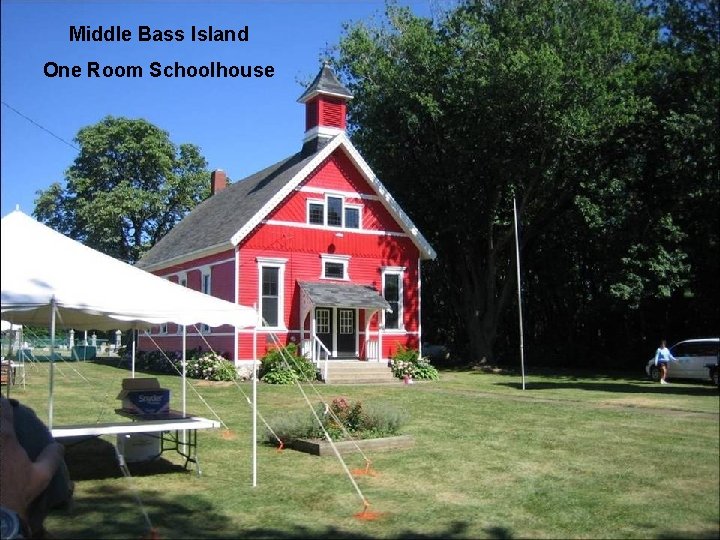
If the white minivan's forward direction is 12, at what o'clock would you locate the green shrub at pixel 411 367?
The green shrub is roughly at 12 o'clock from the white minivan.

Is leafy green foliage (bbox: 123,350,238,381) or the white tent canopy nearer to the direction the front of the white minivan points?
the leafy green foliage

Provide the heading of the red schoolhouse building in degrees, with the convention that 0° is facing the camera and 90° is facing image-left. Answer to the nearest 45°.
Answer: approximately 315°

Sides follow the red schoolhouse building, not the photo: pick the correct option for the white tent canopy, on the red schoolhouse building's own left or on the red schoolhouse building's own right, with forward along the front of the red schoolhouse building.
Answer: on the red schoolhouse building's own right

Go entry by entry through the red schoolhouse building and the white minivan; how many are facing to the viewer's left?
1

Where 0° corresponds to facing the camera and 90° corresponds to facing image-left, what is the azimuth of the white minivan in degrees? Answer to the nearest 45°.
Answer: approximately 90°

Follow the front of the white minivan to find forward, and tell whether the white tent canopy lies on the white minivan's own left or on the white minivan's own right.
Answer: on the white minivan's own left

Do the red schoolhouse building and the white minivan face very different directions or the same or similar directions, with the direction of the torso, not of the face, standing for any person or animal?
very different directions

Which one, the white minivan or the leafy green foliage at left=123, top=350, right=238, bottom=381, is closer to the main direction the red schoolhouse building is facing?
the white minivan

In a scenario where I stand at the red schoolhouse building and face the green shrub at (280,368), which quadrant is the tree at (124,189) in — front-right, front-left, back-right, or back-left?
back-right

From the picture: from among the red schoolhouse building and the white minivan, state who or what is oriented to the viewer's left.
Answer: the white minivan

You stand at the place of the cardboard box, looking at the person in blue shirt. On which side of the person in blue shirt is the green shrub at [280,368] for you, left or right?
left

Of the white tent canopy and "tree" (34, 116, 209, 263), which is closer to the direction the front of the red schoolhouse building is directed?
the white tent canopy
